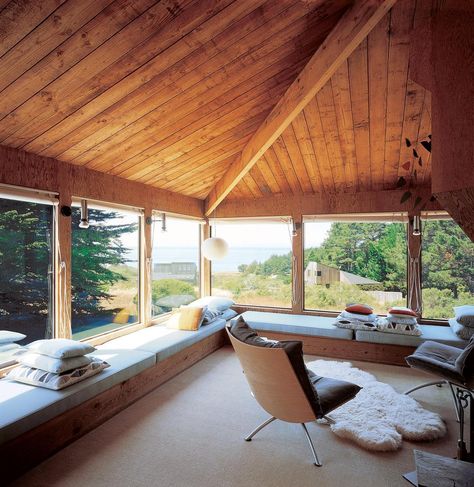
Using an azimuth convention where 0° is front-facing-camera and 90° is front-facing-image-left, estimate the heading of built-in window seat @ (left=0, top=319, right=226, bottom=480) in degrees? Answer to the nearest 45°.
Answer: approximately 315°

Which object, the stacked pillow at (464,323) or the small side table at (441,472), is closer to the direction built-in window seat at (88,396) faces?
the small side table

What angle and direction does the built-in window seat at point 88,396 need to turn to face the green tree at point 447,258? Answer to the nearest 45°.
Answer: approximately 45° to its left

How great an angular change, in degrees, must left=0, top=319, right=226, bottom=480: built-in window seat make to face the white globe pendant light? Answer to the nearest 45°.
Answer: approximately 90° to its left

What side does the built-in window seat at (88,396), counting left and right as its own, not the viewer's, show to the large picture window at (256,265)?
left
